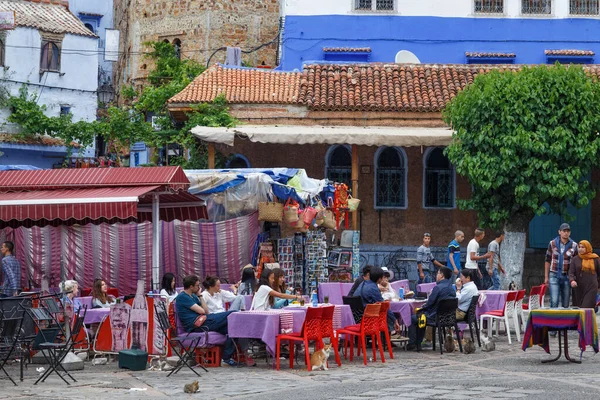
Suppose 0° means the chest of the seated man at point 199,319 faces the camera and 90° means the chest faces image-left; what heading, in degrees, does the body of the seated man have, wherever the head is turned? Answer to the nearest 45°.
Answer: approximately 270°

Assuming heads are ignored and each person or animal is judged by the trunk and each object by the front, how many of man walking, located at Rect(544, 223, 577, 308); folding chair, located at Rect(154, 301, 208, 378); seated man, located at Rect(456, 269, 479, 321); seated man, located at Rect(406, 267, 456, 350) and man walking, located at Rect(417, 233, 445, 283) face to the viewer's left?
2

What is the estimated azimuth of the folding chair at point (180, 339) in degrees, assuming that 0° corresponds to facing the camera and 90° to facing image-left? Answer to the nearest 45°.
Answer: approximately 270°

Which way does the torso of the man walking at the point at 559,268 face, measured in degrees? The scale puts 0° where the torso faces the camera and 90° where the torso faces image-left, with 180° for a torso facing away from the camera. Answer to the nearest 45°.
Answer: approximately 0°

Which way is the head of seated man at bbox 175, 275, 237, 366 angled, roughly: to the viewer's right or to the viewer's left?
to the viewer's right
